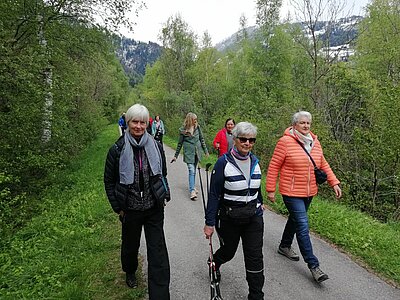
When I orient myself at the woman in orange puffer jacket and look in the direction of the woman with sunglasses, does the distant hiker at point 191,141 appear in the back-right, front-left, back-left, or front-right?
back-right

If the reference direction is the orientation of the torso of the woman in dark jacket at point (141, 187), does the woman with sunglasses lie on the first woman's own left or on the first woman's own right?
on the first woman's own left

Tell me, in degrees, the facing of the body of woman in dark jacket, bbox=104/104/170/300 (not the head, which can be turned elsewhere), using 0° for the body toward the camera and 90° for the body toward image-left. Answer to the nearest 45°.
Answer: approximately 0°

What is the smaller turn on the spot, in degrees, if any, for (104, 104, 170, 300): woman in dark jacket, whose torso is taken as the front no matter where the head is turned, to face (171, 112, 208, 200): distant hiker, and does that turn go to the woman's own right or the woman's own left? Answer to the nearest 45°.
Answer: approximately 180°

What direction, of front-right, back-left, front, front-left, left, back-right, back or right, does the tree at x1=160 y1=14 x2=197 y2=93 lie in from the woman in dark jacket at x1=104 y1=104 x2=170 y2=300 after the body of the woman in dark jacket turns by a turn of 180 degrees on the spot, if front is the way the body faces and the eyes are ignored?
front

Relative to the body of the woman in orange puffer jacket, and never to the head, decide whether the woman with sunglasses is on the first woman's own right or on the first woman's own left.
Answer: on the first woman's own right

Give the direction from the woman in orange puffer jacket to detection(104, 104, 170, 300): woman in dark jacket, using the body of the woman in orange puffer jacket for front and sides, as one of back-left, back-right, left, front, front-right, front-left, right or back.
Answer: right
